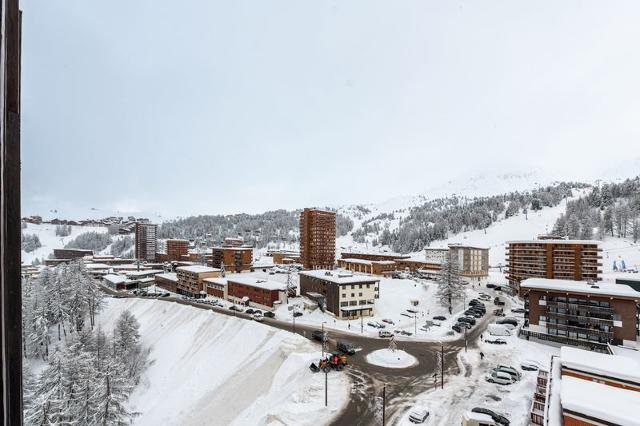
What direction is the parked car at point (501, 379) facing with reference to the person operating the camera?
facing to the left of the viewer

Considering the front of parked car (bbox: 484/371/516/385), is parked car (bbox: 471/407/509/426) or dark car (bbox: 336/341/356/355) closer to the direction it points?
the dark car

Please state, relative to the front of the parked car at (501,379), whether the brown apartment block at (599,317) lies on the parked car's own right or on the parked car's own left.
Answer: on the parked car's own right

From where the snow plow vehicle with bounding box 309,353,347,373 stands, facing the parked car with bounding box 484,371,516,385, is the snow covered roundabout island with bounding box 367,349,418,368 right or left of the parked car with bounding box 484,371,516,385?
left

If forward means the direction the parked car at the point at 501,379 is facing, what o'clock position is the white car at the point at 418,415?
The white car is roughly at 10 o'clock from the parked car.

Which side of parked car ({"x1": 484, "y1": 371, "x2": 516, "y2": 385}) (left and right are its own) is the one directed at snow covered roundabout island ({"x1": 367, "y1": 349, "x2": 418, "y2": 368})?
front

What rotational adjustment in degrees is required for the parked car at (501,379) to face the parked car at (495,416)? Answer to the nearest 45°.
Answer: approximately 90° to its left

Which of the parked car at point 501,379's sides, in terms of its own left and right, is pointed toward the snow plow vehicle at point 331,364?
front

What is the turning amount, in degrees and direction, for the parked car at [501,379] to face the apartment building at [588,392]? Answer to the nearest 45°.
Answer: approximately 135° to its left

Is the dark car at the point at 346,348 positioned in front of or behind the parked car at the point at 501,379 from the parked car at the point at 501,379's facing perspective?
in front
